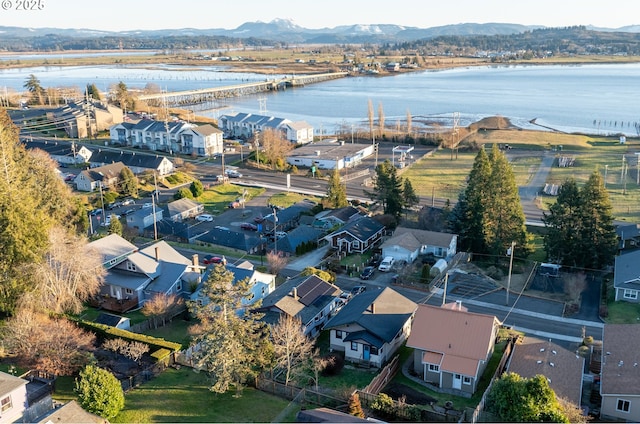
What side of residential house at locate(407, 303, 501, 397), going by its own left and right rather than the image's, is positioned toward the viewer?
front

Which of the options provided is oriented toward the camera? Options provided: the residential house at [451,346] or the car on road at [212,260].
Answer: the residential house

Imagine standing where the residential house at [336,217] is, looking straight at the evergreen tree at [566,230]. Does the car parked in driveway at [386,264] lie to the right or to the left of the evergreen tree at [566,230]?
right

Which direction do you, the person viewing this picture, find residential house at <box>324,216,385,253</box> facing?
facing the viewer and to the left of the viewer

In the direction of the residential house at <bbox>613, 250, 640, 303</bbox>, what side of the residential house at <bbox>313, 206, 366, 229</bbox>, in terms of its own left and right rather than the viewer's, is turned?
left

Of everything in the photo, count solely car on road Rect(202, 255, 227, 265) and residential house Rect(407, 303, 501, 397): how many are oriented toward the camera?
1

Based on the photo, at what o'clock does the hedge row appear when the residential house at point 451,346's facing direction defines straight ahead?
The hedge row is roughly at 3 o'clock from the residential house.

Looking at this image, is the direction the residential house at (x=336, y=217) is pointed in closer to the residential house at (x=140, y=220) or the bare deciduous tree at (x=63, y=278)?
the bare deciduous tree

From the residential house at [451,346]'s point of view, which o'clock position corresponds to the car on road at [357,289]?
The car on road is roughly at 5 o'clock from the residential house.
